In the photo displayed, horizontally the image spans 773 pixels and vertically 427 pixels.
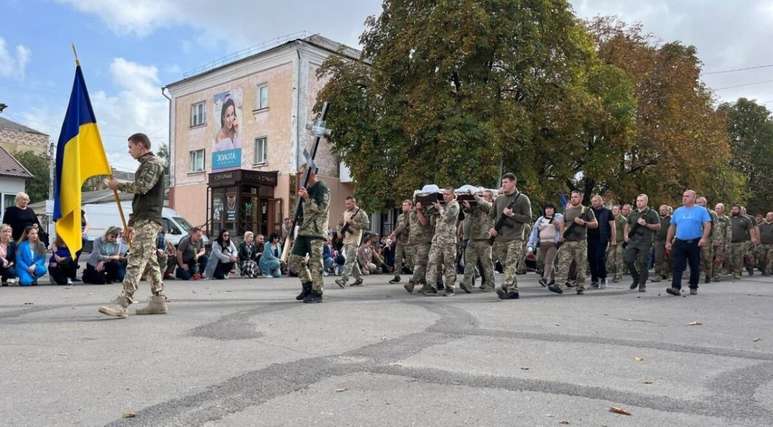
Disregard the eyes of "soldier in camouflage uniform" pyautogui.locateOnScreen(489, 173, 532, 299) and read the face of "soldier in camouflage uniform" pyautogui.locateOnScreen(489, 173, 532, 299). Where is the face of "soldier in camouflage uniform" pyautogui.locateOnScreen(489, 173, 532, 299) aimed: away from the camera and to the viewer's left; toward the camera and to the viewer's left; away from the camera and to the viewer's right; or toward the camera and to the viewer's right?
toward the camera and to the viewer's left

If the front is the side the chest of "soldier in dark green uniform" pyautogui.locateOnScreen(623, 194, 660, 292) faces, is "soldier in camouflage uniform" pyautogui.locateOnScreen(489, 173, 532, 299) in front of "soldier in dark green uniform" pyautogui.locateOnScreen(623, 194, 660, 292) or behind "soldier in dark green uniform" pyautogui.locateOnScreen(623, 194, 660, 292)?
in front

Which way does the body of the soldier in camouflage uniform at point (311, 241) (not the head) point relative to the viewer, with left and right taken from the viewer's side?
facing to the left of the viewer

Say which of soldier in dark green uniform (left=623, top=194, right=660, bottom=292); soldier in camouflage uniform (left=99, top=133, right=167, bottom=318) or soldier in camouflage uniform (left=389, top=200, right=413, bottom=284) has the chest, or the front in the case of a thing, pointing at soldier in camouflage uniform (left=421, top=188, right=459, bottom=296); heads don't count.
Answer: soldier in dark green uniform (left=623, top=194, right=660, bottom=292)

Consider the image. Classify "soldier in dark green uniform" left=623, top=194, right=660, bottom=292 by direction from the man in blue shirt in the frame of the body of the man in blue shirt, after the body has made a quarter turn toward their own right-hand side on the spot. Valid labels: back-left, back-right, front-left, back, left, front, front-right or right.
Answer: front

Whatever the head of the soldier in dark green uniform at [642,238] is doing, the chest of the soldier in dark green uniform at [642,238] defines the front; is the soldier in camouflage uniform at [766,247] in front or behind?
behind

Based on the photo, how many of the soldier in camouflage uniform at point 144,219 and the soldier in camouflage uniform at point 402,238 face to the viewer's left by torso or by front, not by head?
2

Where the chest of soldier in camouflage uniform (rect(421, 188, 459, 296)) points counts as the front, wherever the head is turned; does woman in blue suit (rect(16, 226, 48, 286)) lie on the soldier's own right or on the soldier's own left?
on the soldier's own right

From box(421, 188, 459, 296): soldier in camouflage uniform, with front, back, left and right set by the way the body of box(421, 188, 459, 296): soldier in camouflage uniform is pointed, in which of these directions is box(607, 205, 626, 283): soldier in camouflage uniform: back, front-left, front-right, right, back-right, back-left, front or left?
back

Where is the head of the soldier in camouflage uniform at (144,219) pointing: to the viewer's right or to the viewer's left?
to the viewer's left

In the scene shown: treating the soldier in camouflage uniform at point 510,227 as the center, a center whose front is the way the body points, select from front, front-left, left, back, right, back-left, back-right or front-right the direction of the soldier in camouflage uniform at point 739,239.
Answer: back

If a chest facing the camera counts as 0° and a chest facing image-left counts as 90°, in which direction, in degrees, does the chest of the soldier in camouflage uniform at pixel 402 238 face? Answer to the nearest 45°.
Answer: approximately 90°

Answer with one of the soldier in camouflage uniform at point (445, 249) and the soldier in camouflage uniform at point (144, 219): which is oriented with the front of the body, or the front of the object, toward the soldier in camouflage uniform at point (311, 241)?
the soldier in camouflage uniform at point (445, 249)
